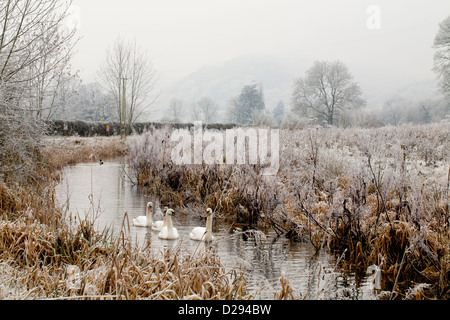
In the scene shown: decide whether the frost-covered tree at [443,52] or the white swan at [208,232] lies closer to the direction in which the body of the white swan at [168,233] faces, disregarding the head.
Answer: the white swan

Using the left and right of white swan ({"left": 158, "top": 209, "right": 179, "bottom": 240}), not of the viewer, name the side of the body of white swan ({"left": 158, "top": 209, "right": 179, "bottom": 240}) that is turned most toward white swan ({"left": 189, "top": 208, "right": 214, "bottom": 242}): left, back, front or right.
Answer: left

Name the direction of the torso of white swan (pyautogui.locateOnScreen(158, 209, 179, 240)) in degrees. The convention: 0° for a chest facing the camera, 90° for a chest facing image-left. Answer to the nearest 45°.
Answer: approximately 0°

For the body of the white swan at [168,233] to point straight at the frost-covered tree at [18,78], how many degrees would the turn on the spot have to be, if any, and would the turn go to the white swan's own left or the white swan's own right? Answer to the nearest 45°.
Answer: approximately 135° to the white swan's own right

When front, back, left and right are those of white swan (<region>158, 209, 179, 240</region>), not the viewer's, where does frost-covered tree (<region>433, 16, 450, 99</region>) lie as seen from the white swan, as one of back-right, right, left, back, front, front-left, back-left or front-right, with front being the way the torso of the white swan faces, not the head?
back-left

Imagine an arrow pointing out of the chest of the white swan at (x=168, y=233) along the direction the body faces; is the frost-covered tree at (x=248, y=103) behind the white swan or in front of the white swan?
behind
